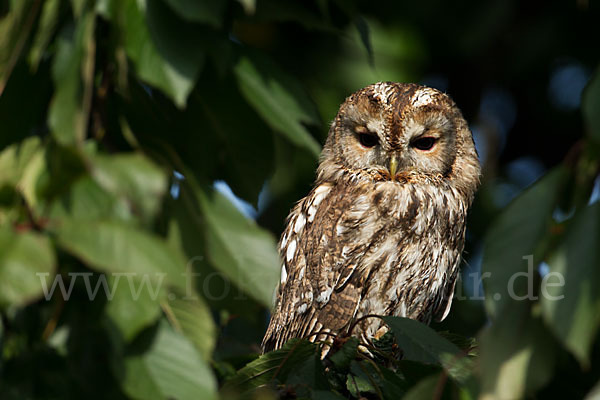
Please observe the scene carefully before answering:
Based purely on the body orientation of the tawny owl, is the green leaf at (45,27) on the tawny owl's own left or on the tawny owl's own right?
on the tawny owl's own right

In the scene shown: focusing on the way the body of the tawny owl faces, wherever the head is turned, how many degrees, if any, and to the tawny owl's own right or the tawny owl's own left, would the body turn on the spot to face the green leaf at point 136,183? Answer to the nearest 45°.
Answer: approximately 45° to the tawny owl's own right

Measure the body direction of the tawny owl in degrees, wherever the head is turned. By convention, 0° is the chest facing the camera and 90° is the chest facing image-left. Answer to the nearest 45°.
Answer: approximately 315°

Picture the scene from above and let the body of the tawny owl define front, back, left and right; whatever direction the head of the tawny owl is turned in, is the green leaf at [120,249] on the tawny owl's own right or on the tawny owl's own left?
on the tawny owl's own right

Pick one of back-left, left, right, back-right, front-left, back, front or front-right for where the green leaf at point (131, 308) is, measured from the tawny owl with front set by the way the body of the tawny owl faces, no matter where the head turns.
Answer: front-right
